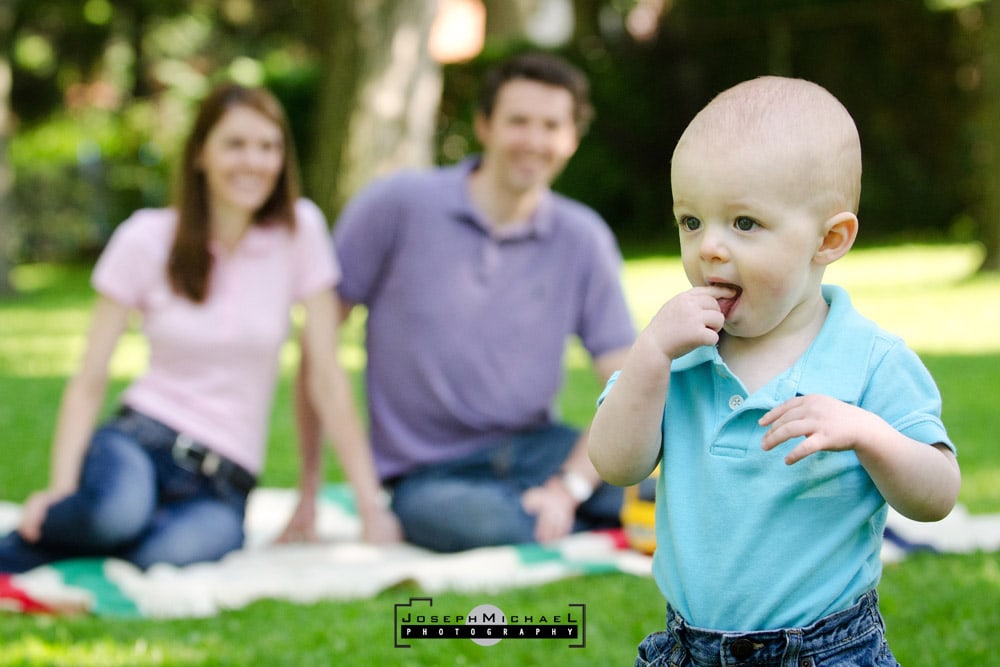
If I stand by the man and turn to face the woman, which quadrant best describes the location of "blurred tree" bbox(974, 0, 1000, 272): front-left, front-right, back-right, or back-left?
back-right

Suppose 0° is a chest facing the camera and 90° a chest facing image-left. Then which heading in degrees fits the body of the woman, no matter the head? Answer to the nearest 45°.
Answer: approximately 0°

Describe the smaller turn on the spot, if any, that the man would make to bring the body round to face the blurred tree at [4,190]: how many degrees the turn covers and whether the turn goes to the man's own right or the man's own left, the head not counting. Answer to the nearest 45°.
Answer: approximately 135° to the man's own right

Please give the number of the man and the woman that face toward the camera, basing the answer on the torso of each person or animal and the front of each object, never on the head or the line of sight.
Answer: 2

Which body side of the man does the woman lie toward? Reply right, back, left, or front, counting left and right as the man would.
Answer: right

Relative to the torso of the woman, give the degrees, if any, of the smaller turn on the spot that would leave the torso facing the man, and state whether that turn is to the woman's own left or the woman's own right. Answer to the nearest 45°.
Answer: approximately 90° to the woman's own left

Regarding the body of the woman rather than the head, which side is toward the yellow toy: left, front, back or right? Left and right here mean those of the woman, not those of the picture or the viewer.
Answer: left

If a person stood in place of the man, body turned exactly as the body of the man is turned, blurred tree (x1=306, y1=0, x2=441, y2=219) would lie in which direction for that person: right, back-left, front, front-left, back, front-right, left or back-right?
back

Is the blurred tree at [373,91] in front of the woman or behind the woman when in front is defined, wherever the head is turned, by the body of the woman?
behind

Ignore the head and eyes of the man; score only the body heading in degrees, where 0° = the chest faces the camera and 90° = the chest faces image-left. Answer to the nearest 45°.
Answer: approximately 0°
